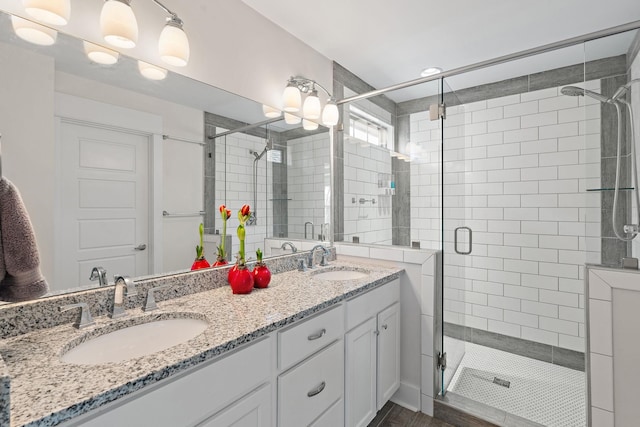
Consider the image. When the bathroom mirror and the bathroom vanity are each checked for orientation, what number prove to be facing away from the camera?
0

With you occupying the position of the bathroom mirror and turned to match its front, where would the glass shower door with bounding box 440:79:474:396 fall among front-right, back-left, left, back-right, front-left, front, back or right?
front-left

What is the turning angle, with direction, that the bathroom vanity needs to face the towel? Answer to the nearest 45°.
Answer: approximately 135° to its right

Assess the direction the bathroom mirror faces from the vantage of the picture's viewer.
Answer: facing the viewer and to the right of the viewer
